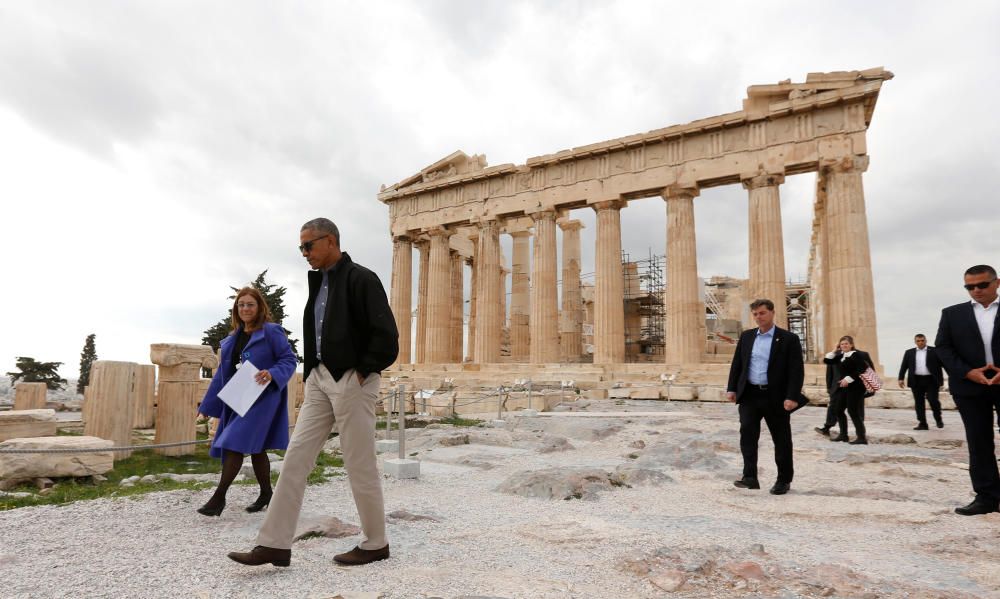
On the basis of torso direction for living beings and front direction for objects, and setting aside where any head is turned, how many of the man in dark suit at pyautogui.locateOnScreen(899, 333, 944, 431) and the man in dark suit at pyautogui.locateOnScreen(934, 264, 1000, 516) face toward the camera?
2

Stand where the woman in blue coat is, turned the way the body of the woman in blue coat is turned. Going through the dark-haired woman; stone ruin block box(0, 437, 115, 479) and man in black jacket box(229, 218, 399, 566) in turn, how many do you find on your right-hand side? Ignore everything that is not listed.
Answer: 1

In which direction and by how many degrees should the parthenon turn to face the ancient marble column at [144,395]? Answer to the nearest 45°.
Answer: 0° — it already faces it

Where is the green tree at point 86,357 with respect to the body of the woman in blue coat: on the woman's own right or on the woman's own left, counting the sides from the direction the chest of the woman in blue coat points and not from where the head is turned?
on the woman's own right

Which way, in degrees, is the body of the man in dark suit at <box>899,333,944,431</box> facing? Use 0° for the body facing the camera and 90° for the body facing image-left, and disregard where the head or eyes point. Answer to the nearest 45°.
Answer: approximately 0°

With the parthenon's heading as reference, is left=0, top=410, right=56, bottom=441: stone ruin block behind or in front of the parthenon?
in front

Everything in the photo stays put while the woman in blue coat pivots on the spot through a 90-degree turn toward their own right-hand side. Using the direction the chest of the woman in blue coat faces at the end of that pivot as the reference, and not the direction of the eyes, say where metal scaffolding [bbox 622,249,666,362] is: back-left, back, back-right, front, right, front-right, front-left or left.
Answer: right

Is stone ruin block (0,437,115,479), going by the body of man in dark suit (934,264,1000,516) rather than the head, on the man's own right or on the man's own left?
on the man's own right

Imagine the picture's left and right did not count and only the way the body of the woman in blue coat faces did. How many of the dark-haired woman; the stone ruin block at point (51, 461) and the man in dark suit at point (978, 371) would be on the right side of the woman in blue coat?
1

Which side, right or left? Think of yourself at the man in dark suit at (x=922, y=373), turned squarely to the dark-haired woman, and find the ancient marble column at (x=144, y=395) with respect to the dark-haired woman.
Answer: right

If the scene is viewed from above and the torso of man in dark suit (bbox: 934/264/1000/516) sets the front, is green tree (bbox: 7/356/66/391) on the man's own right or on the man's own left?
on the man's own right
